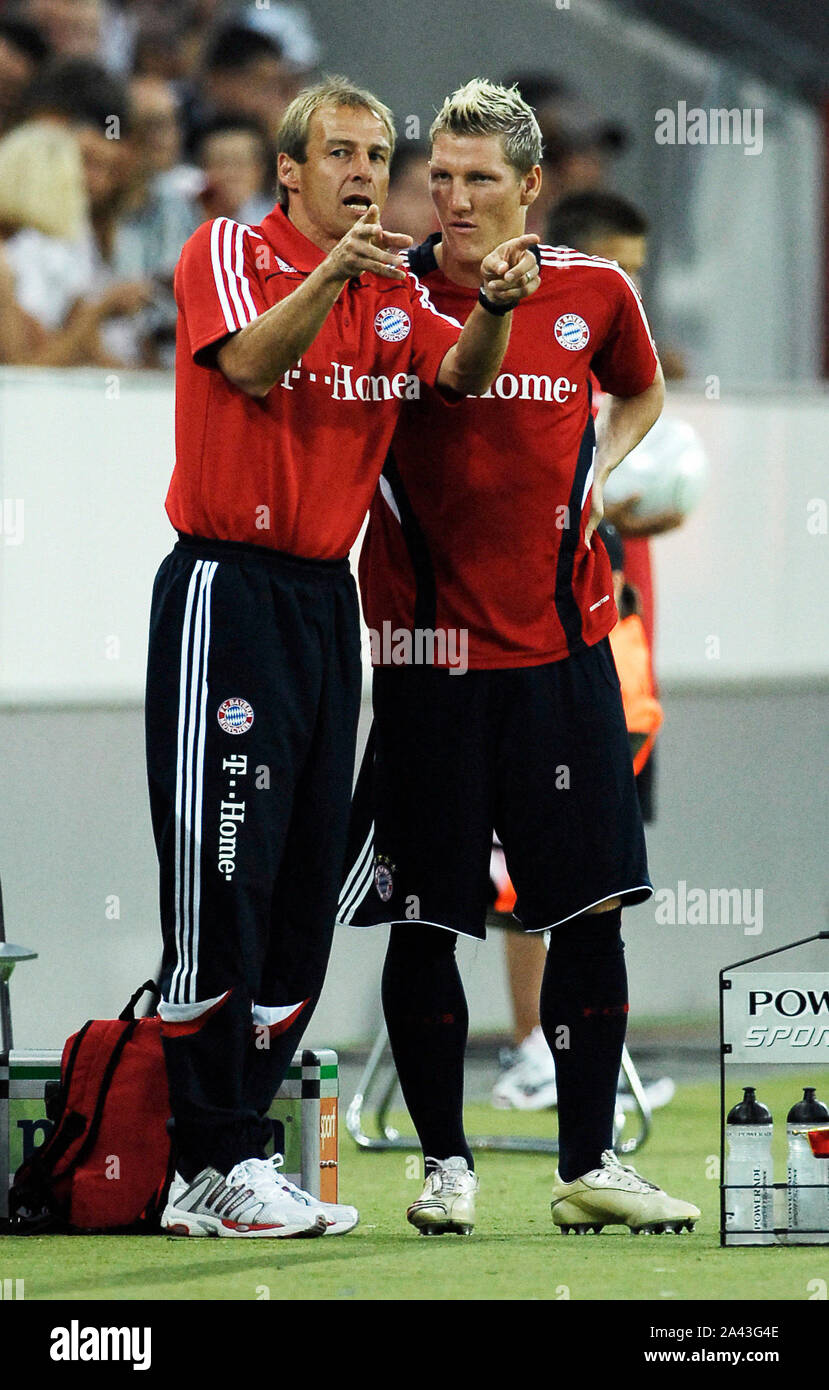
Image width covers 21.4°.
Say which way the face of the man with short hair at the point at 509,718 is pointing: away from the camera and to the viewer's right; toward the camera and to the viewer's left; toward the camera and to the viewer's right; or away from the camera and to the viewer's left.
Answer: toward the camera and to the viewer's left

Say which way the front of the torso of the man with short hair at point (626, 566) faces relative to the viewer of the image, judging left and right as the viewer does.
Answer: facing the viewer and to the right of the viewer

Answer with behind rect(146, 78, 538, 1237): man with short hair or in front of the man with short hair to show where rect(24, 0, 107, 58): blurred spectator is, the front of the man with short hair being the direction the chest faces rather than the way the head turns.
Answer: behind

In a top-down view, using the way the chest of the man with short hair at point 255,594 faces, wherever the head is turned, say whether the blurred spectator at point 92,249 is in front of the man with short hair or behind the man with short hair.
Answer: behind

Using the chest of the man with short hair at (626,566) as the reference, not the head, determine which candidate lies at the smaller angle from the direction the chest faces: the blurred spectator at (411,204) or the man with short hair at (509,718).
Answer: the man with short hair

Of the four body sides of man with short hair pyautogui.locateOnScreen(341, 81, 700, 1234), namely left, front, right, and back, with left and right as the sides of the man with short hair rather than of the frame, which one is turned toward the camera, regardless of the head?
front
